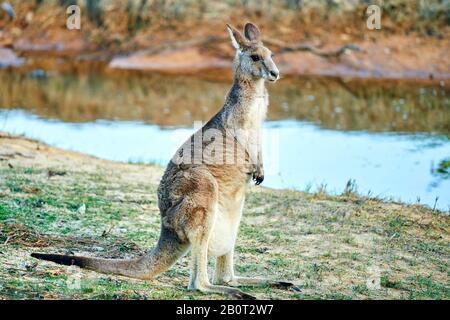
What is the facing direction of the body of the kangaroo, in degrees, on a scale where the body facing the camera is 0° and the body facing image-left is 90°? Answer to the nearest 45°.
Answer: approximately 270°
